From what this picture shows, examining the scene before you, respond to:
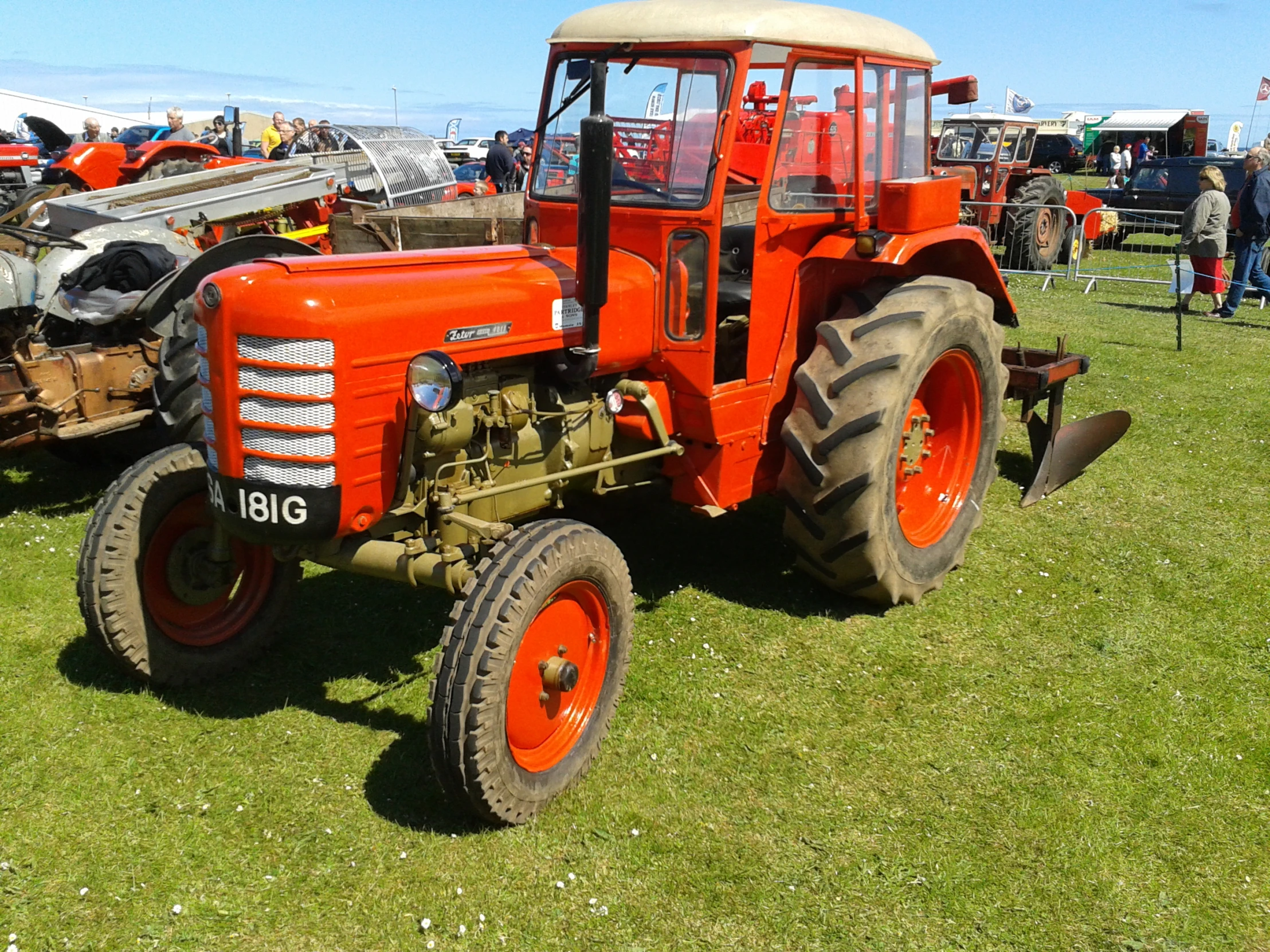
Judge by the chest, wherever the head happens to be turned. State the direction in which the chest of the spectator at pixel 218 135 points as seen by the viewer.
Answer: toward the camera

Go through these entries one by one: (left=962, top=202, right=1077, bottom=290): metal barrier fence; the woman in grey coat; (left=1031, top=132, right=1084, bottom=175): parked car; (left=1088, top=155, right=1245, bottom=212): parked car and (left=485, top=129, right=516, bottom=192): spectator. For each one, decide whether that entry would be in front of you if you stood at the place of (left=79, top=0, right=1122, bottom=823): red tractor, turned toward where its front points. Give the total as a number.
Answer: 0

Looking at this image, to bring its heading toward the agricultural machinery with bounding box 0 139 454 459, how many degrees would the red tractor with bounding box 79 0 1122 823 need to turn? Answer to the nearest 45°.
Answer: approximately 90° to its right

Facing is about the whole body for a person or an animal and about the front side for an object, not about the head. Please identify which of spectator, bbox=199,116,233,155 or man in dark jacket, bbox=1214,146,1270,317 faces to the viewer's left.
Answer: the man in dark jacket

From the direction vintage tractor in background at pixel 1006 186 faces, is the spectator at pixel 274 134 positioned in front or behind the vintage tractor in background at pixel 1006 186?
in front

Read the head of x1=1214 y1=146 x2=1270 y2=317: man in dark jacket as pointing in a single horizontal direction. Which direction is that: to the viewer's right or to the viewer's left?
to the viewer's left

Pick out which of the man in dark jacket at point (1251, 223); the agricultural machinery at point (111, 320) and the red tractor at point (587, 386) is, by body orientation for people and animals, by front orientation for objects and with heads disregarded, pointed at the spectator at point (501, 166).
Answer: the man in dark jacket

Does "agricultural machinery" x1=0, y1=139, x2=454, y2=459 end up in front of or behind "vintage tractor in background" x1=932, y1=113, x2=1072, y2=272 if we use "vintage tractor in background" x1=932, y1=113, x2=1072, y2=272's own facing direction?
in front

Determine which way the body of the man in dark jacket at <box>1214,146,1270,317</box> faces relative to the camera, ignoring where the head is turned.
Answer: to the viewer's left

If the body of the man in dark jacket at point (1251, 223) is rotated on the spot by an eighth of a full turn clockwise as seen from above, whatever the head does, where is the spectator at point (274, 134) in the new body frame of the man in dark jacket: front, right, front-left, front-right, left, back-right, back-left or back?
front-left

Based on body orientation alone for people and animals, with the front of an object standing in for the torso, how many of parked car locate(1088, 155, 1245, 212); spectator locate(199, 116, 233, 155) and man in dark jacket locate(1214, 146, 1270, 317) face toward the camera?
1

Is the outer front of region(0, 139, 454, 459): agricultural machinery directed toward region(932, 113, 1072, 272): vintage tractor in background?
no

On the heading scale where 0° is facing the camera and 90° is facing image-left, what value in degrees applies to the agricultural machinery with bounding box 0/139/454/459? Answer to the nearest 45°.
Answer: approximately 45°

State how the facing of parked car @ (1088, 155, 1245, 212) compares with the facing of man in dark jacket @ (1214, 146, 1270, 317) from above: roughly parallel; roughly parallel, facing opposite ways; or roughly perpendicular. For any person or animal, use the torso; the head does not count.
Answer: roughly parallel

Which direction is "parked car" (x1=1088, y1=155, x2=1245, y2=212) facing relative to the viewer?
to the viewer's left
